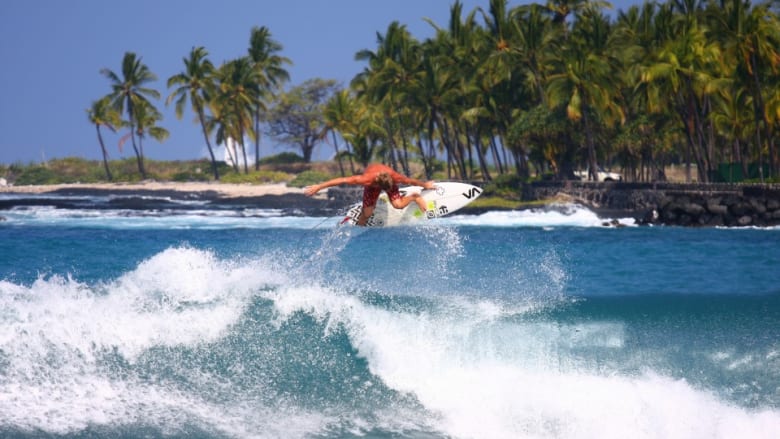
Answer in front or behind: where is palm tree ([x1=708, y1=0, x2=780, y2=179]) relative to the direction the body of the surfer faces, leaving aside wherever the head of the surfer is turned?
behind

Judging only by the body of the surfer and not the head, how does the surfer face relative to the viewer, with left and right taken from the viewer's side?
facing the viewer

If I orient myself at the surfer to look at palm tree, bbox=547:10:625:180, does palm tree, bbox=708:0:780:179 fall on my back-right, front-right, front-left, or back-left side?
front-right

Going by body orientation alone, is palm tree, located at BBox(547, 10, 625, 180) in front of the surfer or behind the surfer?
behind
